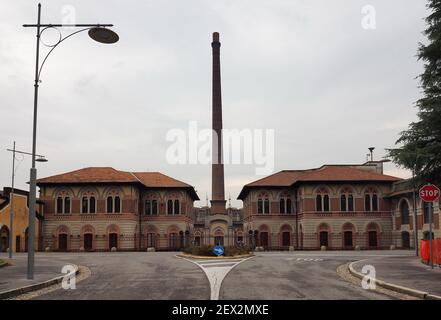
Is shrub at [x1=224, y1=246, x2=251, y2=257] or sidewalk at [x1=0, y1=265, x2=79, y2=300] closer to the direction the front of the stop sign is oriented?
the sidewalk

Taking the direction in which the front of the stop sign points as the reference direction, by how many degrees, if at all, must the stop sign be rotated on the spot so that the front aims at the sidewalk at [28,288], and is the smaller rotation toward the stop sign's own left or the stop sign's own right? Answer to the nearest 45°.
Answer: approximately 45° to the stop sign's own right

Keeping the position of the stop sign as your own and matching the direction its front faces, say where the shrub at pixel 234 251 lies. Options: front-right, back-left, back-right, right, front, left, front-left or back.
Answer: back-right

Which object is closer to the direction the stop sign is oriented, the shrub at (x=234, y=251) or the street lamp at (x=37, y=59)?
the street lamp

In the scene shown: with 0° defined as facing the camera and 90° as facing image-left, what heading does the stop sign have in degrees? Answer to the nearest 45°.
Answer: approximately 0°

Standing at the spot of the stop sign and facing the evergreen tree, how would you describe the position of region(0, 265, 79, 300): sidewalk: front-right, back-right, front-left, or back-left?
back-left

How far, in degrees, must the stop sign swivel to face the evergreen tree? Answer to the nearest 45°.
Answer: approximately 180°

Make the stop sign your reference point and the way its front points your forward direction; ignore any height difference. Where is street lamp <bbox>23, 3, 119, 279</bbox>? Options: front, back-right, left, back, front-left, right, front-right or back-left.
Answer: front-right
